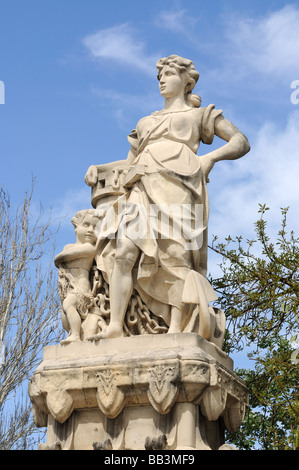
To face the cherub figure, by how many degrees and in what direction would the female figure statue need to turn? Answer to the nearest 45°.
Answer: approximately 90° to its right

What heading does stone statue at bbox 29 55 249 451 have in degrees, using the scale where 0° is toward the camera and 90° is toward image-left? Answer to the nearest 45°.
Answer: approximately 45°
